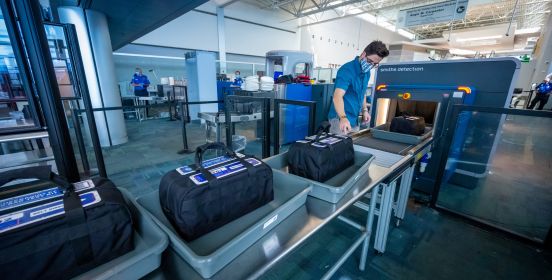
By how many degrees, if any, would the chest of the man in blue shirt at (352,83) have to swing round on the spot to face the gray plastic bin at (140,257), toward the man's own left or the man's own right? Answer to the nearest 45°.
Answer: approximately 45° to the man's own right

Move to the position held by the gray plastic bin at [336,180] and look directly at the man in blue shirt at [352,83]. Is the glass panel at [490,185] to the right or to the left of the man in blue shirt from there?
right

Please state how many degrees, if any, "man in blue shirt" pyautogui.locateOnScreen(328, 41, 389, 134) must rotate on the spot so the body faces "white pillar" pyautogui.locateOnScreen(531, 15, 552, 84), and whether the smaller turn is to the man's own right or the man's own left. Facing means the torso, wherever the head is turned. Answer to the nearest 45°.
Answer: approximately 90° to the man's own left

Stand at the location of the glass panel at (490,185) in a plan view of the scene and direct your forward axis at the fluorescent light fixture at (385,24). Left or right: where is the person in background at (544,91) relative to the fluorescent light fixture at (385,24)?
right

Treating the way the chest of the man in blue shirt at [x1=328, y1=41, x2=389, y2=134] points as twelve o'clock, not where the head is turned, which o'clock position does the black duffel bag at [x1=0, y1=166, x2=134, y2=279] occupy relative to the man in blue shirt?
The black duffel bag is roughly at 2 o'clock from the man in blue shirt.

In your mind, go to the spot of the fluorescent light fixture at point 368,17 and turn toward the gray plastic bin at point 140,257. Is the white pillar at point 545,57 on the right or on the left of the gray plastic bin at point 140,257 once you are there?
left

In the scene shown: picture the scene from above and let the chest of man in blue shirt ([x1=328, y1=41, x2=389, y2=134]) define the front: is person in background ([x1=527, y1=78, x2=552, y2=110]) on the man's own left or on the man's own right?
on the man's own left

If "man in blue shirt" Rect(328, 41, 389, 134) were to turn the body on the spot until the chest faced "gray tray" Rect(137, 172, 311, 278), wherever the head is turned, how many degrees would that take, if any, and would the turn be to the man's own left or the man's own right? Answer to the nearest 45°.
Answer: approximately 45° to the man's own right

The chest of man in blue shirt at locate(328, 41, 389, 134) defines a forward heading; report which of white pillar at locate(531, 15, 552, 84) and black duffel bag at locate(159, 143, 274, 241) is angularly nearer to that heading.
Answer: the black duffel bag

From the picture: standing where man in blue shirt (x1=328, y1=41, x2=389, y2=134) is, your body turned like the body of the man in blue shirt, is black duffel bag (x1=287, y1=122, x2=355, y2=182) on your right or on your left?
on your right
